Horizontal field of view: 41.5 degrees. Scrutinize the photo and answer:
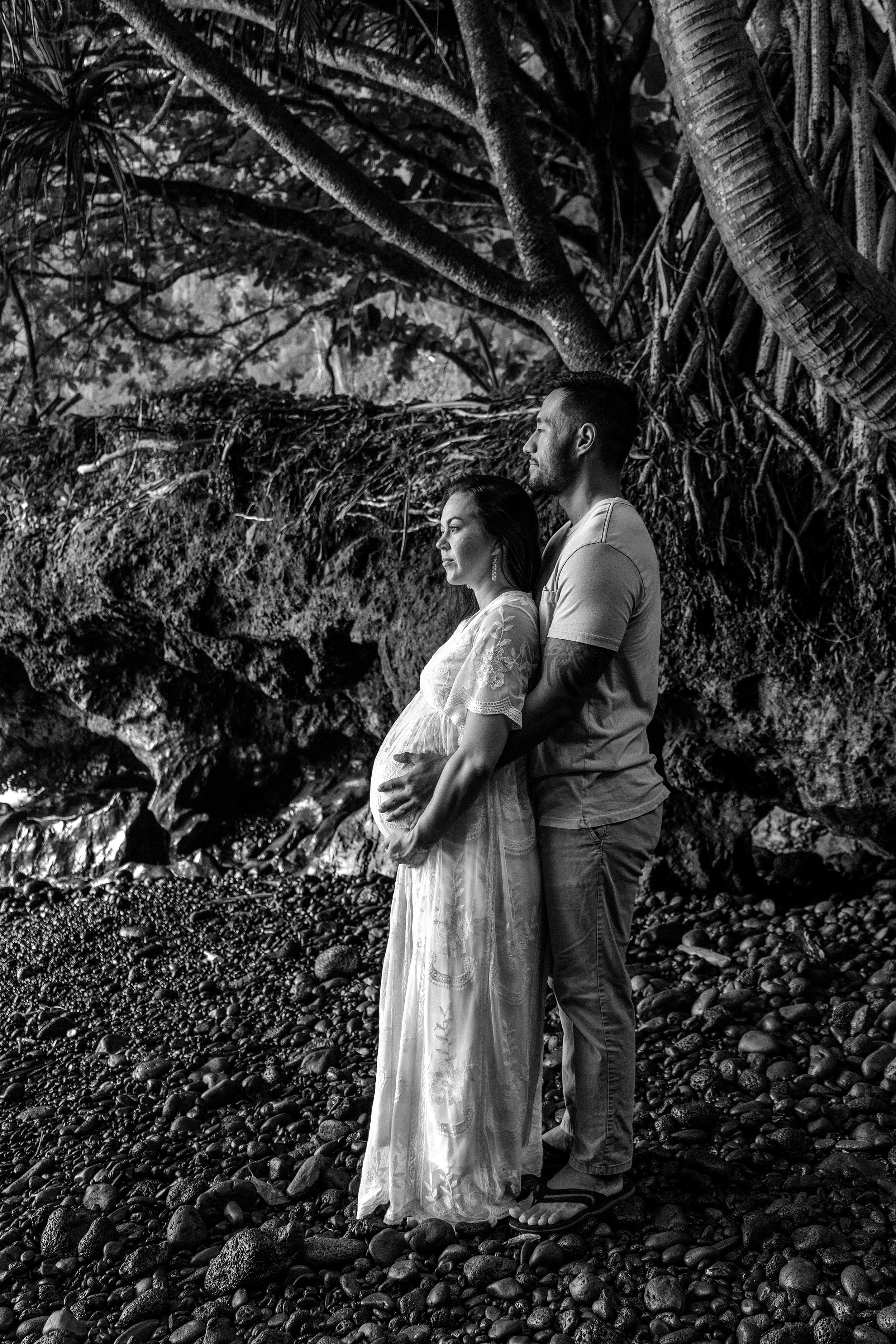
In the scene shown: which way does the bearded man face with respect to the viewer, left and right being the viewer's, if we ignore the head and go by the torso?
facing to the left of the viewer

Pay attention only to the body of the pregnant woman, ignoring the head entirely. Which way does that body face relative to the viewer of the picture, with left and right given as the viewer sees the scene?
facing to the left of the viewer

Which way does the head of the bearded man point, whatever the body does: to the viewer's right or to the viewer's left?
to the viewer's left

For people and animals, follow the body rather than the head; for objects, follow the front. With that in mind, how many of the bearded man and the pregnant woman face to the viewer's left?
2

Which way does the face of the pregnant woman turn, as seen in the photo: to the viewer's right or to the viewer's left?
to the viewer's left

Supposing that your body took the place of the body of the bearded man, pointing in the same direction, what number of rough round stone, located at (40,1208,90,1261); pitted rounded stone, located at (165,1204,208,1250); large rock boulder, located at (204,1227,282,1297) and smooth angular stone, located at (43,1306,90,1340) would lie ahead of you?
4

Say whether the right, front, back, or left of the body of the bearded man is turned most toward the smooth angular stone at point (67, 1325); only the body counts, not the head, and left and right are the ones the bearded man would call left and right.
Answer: front

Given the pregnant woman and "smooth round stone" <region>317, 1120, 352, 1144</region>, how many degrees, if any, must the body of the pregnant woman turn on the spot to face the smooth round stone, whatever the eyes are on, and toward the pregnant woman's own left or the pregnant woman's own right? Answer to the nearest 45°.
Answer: approximately 45° to the pregnant woman's own right
